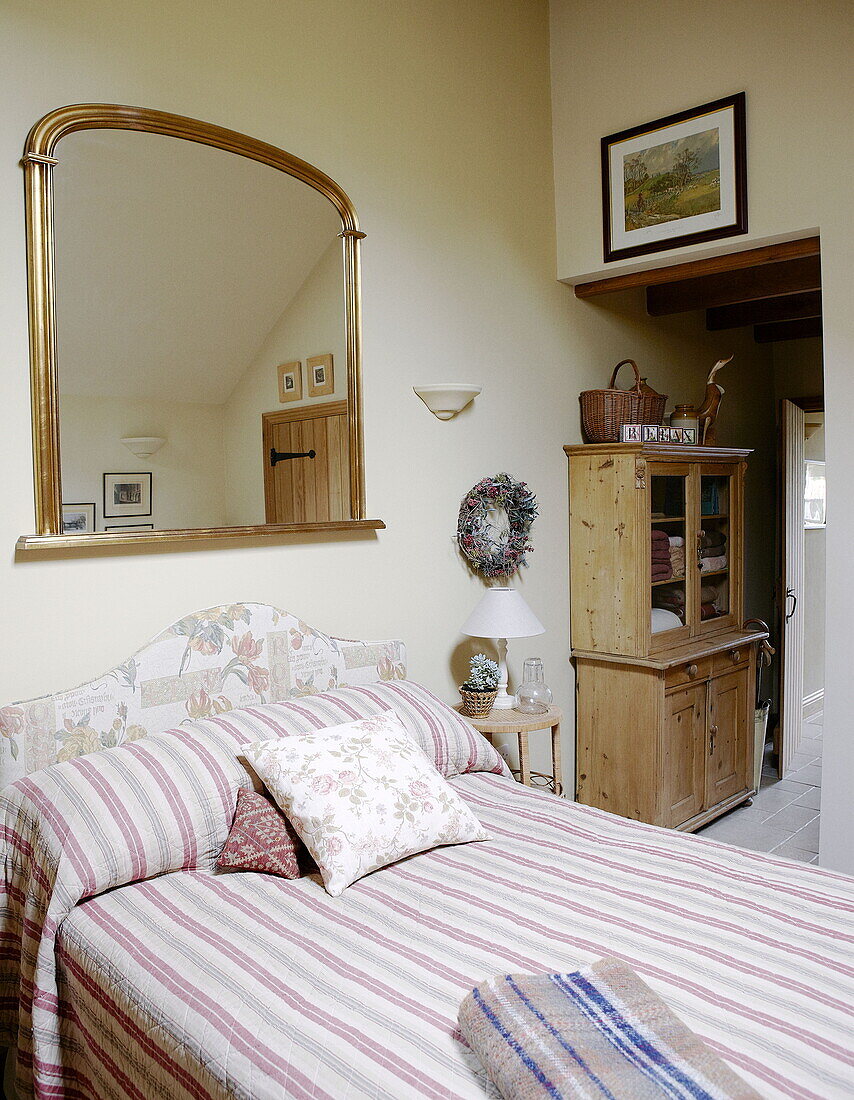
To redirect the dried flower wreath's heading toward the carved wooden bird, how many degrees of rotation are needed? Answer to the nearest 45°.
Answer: approximately 90° to its left

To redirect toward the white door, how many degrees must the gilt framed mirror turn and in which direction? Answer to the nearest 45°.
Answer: approximately 90° to its left

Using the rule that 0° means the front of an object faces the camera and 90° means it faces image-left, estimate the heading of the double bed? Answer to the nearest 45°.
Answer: approximately 315°
